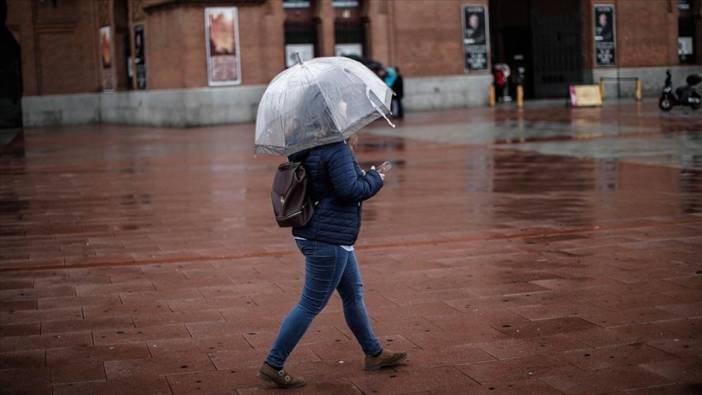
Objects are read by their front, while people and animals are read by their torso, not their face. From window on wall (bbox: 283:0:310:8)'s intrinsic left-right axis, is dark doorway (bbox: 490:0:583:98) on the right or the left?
on its left

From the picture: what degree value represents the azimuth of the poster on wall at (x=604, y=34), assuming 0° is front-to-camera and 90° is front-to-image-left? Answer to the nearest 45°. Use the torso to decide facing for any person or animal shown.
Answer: approximately 0°

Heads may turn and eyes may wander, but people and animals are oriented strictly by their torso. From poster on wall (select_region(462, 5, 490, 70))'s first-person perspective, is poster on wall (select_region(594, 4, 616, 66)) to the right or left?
on its left

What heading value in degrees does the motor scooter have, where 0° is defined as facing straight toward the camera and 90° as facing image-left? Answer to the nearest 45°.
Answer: approximately 90°

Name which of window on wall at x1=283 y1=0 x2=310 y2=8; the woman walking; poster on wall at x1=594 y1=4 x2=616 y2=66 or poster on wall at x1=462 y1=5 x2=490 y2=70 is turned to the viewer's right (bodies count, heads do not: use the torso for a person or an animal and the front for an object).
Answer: the woman walking

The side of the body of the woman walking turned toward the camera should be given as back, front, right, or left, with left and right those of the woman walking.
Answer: right

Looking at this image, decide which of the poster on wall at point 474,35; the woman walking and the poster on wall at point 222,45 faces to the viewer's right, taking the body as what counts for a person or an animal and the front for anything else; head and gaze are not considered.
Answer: the woman walking

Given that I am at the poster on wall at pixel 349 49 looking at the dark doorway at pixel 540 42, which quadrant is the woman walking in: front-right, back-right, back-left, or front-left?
back-right

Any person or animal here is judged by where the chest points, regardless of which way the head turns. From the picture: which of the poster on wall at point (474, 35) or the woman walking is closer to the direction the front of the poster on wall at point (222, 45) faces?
the woman walking

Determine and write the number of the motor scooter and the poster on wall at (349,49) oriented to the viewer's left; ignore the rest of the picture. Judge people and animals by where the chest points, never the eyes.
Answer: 1
